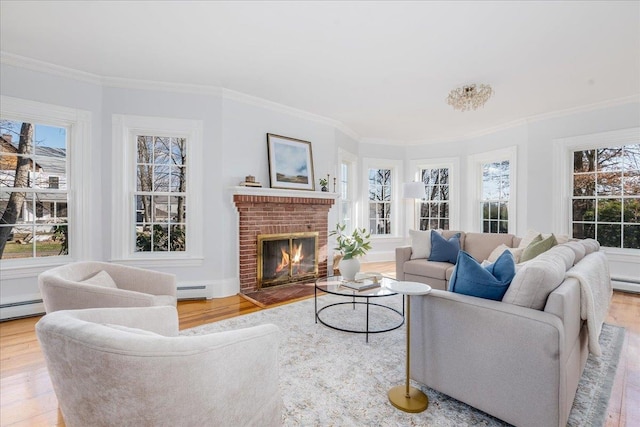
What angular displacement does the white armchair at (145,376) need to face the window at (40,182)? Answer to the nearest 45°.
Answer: approximately 45° to its left

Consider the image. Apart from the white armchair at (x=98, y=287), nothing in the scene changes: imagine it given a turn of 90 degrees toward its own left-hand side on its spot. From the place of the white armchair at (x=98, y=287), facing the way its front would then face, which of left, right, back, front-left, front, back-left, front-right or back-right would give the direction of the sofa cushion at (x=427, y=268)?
right

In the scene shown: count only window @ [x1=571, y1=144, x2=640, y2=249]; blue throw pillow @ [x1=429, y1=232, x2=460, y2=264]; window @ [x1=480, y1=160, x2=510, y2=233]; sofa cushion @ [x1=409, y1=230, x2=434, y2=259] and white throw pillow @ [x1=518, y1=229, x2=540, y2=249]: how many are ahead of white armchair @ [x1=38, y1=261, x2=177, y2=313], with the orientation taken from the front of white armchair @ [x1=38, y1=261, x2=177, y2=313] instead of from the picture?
5

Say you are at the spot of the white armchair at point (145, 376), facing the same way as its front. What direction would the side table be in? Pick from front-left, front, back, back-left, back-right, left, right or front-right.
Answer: front-right

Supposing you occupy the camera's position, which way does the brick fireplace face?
facing the viewer and to the right of the viewer

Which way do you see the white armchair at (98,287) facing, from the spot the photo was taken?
facing to the right of the viewer

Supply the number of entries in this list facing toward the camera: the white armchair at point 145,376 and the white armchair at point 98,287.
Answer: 0

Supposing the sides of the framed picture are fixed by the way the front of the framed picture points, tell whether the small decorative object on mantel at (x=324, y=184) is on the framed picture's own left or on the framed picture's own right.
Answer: on the framed picture's own left

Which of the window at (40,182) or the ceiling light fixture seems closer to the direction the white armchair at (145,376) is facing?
the ceiling light fixture

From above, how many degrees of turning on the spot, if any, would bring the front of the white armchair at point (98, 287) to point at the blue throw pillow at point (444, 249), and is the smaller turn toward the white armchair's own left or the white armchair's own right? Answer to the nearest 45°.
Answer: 0° — it already faces it

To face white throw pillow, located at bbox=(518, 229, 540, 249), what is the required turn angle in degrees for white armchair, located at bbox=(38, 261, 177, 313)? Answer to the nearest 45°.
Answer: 0° — it already faces it

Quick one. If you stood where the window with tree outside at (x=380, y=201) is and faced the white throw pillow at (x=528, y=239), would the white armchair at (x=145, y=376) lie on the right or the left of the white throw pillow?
right

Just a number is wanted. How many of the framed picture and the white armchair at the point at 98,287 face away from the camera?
0

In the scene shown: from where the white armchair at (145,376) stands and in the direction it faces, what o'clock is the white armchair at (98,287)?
the white armchair at (98,287) is roughly at 10 o'clock from the white armchair at (145,376).

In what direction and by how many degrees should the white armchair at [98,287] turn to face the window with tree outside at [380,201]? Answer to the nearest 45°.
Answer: approximately 45° to its left

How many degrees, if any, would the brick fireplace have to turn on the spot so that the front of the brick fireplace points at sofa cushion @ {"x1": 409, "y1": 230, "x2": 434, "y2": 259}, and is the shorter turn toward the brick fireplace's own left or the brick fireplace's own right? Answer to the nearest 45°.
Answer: approximately 45° to the brick fireplace's own left

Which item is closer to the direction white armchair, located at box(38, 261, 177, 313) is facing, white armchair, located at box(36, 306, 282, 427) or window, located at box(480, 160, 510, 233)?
the window
